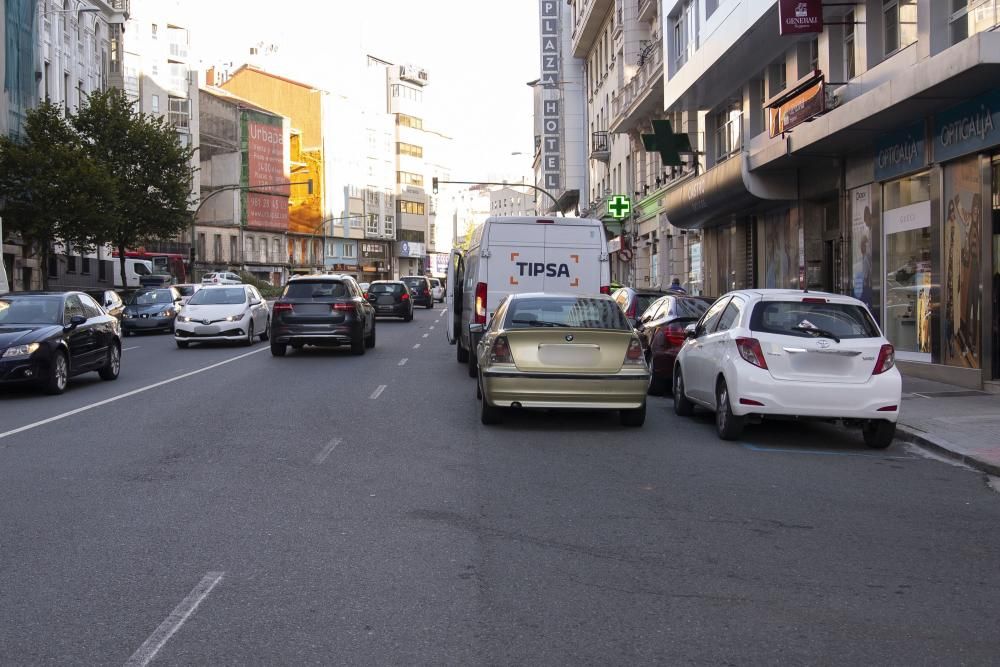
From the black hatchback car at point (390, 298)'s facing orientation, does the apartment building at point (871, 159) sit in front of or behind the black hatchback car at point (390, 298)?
behind

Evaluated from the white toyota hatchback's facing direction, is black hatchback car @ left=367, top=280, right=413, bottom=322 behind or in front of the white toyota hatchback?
in front

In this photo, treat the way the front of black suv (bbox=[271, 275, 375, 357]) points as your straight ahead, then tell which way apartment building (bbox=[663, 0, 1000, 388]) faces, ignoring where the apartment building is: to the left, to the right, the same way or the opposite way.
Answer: to the left

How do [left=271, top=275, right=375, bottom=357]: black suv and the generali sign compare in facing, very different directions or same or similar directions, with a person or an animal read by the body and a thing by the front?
very different directions

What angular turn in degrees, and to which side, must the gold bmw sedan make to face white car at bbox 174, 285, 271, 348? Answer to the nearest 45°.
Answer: approximately 45° to its left

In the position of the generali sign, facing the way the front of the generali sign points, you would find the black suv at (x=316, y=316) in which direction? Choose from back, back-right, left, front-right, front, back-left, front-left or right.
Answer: right

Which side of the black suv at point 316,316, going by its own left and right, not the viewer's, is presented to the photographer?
back

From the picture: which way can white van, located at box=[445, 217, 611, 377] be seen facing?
away from the camera

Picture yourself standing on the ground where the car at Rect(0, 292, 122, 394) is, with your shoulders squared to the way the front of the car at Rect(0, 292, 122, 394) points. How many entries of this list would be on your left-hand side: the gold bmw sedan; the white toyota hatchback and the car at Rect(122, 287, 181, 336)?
2

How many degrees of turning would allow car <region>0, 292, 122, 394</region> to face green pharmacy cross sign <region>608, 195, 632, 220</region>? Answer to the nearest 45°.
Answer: approximately 180°

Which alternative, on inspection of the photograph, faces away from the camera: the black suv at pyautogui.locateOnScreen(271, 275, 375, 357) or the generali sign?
the black suv

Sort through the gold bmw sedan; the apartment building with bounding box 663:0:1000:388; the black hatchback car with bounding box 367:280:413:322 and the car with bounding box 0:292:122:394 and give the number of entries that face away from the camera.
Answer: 2

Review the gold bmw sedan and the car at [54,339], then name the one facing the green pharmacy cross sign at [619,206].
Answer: the gold bmw sedan

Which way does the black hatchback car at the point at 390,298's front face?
away from the camera

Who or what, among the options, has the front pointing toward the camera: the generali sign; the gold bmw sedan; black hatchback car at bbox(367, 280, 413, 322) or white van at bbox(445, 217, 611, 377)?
the generali sign

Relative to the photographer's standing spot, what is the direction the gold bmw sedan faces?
facing away from the viewer

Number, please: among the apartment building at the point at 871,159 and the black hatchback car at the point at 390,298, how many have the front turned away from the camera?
1
